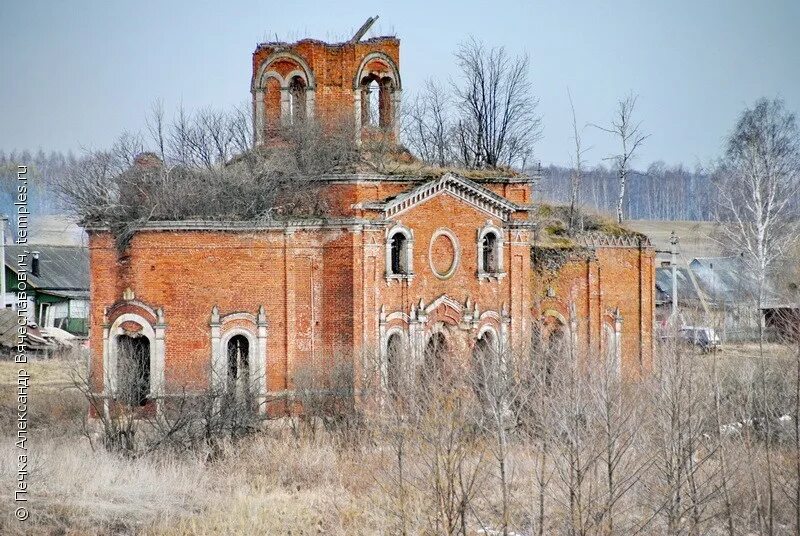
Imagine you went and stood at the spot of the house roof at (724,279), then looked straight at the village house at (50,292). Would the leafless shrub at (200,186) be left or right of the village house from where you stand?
left

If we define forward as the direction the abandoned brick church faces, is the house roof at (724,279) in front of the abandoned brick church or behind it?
behind
